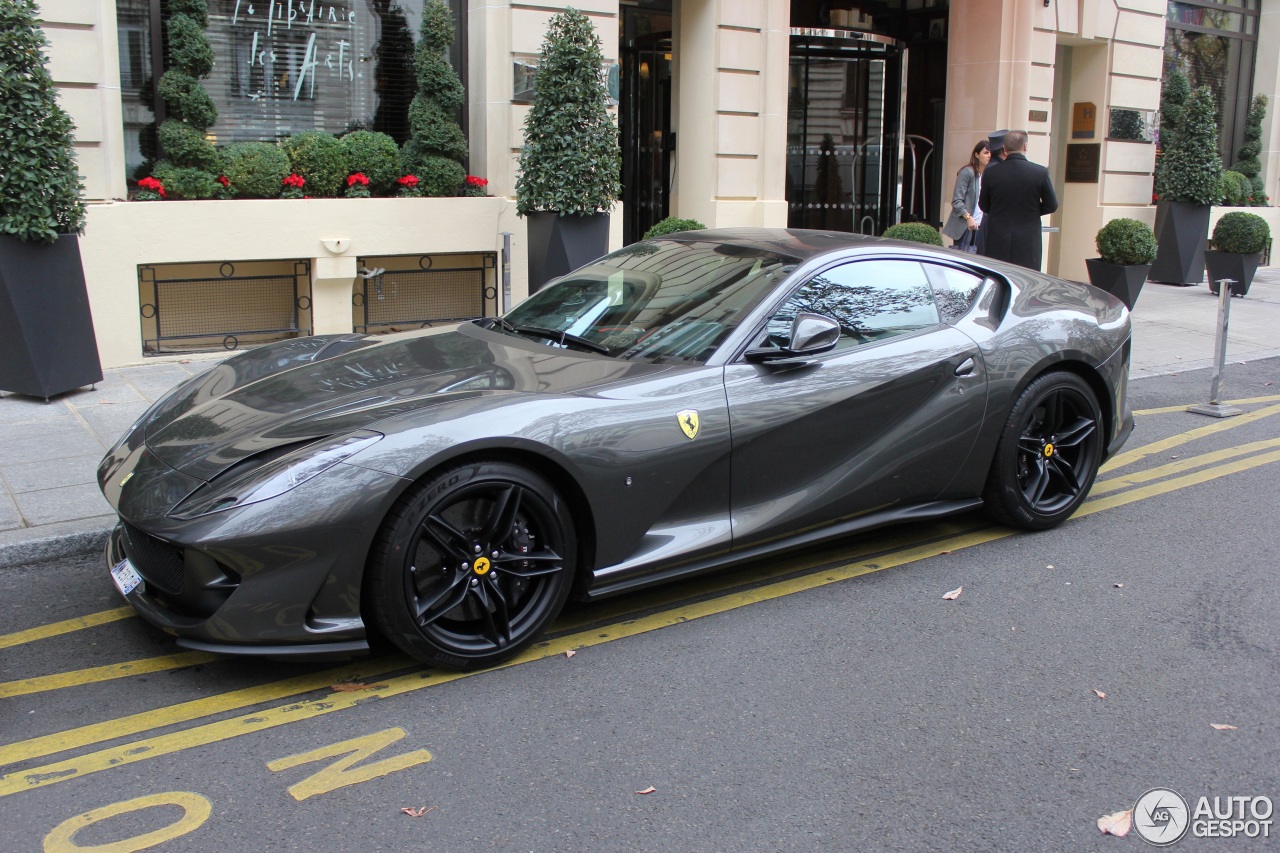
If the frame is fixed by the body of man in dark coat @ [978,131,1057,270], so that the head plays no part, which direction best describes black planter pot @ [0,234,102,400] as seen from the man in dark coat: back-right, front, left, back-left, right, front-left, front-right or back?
back-left

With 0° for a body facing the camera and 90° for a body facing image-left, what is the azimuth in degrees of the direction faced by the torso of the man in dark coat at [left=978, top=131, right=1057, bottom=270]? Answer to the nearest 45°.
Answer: approximately 180°

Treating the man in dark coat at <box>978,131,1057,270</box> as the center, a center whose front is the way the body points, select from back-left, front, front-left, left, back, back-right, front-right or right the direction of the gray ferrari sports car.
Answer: back

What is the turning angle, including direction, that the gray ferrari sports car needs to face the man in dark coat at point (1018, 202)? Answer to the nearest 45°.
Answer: approximately 180°

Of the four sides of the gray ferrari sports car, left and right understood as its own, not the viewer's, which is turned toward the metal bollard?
back

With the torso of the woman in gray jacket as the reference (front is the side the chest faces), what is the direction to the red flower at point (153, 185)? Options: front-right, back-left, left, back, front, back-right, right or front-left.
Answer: back-right

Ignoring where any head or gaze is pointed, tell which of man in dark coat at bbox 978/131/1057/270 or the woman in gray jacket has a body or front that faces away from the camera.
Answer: the man in dark coat

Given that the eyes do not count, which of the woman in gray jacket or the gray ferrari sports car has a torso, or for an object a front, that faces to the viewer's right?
the woman in gray jacket

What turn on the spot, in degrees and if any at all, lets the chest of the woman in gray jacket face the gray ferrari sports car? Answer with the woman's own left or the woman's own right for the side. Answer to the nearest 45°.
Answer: approximately 90° to the woman's own right

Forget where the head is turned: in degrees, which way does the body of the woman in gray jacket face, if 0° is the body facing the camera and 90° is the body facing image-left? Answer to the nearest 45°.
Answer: approximately 270°

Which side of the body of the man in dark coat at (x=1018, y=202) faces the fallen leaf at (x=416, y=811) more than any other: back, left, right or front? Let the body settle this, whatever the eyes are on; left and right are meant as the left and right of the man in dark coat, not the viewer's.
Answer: back
